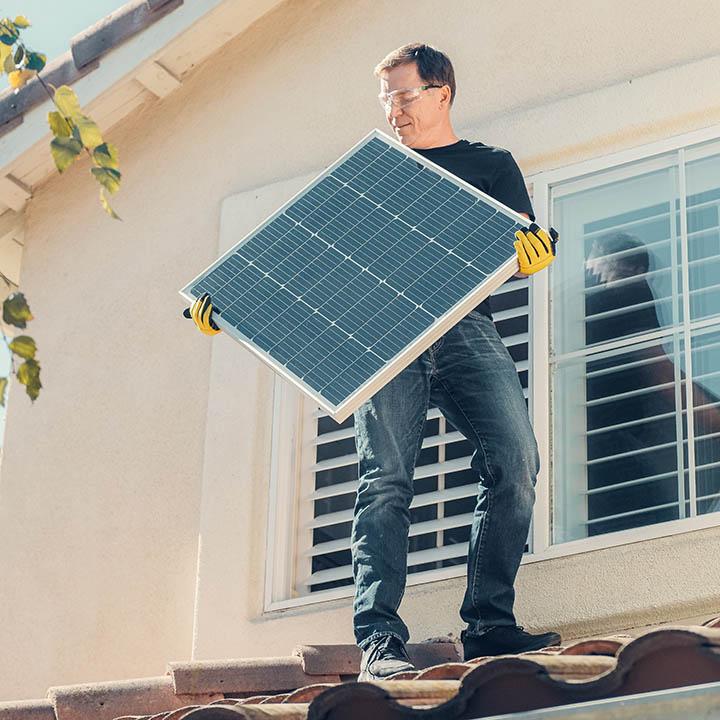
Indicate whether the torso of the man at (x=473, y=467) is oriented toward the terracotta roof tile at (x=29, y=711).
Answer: no

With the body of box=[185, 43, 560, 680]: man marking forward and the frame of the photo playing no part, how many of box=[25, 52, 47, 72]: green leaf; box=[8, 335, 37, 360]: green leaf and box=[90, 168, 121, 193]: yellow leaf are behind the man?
0

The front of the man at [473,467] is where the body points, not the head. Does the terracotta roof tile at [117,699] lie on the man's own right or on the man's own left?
on the man's own right

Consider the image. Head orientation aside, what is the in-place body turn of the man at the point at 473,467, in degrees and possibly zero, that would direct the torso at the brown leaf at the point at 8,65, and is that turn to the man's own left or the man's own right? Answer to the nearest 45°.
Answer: approximately 45° to the man's own right

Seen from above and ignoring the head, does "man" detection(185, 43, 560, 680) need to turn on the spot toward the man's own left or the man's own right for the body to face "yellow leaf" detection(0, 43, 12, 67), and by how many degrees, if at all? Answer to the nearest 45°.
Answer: approximately 45° to the man's own right

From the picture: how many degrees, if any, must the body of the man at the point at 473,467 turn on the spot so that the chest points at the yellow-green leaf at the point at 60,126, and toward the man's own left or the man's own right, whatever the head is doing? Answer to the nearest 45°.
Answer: approximately 45° to the man's own right

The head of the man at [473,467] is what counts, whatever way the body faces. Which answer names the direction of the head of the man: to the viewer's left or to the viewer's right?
to the viewer's left

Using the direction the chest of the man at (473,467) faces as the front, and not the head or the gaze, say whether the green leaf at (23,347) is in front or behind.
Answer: in front

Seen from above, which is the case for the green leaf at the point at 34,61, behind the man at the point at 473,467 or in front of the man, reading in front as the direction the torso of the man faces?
in front

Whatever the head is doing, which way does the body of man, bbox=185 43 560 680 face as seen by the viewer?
toward the camera
